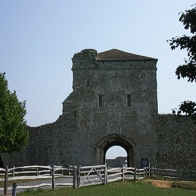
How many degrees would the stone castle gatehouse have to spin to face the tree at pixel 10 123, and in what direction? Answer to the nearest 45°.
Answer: approximately 90° to its right

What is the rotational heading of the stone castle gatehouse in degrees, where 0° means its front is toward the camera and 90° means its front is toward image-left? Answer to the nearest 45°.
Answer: approximately 0°

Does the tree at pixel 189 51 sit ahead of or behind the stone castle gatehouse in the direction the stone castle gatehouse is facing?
ahead
